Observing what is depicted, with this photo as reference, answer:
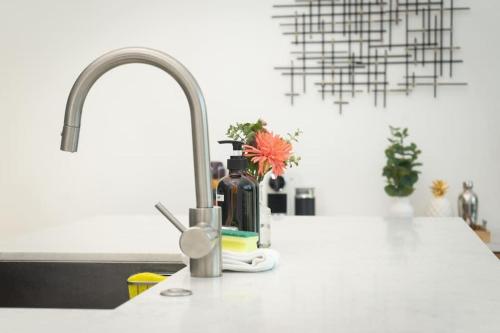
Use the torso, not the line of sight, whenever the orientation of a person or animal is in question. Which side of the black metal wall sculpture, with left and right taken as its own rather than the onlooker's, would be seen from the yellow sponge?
front

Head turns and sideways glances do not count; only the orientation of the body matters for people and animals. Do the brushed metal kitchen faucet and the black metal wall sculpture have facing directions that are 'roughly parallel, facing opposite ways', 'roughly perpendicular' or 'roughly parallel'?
roughly perpendicular

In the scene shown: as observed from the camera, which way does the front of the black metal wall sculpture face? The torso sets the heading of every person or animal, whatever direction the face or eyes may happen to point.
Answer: facing the viewer

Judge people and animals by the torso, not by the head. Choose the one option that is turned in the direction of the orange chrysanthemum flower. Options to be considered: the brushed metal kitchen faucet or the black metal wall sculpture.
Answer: the black metal wall sculpture

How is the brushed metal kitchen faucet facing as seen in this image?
to the viewer's left
